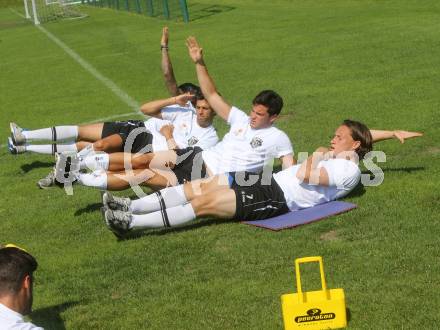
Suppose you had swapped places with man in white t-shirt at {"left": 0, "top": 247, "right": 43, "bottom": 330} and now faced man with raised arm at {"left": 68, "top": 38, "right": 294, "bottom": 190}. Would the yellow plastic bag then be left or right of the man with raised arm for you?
right

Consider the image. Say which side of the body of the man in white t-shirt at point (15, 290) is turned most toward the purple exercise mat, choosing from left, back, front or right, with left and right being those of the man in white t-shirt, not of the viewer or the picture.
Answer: front

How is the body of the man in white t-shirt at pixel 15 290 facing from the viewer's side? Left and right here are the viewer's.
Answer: facing away from the viewer and to the right of the viewer

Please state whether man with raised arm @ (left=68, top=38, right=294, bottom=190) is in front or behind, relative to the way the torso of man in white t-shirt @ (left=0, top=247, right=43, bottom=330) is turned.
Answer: in front

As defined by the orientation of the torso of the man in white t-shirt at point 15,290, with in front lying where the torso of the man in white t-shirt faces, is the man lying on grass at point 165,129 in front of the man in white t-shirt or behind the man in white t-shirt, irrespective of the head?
in front

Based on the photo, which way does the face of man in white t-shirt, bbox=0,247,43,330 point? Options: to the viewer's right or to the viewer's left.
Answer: to the viewer's right

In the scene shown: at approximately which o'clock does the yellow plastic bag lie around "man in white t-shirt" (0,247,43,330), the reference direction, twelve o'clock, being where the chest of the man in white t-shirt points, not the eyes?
The yellow plastic bag is roughly at 1 o'clock from the man in white t-shirt.

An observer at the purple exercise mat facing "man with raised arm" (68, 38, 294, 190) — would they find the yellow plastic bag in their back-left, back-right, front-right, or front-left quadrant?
back-left

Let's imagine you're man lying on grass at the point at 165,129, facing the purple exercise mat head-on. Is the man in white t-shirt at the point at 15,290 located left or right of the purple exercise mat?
right

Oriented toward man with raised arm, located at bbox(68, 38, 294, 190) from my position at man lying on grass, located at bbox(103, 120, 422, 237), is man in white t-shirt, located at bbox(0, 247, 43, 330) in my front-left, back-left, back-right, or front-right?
back-left
